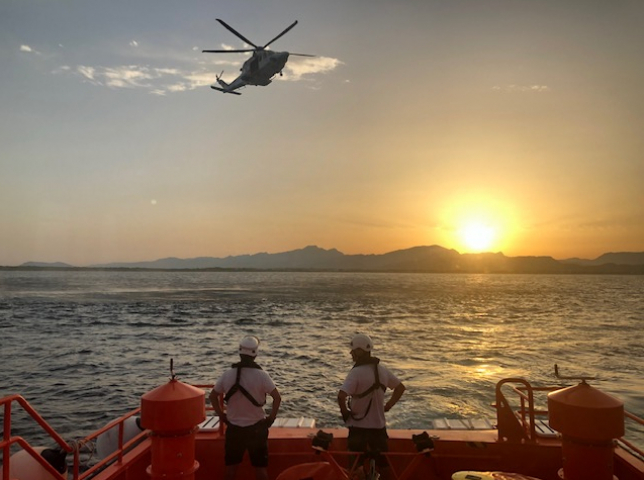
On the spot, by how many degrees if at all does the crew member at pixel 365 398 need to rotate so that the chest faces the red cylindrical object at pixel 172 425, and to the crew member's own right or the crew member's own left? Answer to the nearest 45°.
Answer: approximately 45° to the crew member's own left

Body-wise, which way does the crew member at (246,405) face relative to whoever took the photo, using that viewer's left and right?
facing away from the viewer

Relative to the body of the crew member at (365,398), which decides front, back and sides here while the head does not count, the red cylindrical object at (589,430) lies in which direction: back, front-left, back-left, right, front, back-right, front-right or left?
back-right

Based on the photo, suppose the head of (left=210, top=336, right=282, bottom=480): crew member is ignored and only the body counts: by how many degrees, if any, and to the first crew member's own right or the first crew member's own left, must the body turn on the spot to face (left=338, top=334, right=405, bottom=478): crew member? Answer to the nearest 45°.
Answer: approximately 90° to the first crew member's own right

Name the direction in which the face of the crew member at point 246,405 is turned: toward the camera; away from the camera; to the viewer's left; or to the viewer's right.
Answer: away from the camera

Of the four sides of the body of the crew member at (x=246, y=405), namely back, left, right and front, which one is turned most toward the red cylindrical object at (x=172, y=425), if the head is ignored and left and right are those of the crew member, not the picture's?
left

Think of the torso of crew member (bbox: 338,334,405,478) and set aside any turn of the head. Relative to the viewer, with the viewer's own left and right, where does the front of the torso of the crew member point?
facing away from the viewer and to the left of the viewer
